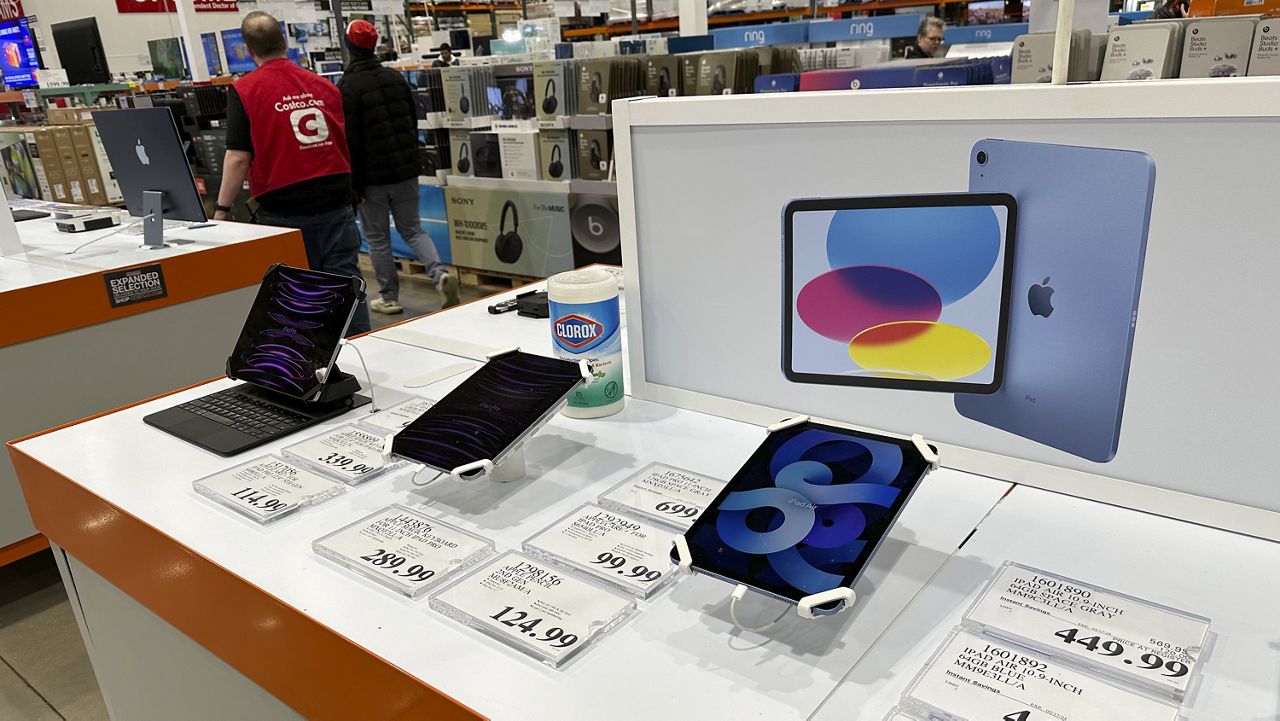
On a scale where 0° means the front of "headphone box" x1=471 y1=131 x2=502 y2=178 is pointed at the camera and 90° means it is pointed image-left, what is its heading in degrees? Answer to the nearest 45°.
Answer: approximately 0°

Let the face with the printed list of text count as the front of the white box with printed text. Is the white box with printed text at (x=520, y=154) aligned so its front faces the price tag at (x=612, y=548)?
yes

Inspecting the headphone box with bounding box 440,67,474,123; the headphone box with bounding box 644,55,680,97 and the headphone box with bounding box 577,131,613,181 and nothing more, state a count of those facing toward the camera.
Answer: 3

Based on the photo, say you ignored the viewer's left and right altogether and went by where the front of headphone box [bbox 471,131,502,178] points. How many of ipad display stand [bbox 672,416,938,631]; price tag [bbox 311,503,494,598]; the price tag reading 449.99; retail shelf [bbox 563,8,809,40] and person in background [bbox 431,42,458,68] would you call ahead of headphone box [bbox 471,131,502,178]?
3

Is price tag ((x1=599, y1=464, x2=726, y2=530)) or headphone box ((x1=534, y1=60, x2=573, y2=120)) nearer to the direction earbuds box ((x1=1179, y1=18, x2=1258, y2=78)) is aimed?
the price tag

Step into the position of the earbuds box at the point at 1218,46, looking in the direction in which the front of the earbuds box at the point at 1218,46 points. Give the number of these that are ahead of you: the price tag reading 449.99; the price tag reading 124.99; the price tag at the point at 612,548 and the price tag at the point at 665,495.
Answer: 4

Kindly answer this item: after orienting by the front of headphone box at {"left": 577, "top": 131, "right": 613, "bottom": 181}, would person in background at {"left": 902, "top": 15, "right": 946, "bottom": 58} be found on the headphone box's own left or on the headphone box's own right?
on the headphone box's own left

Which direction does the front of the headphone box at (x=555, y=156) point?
toward the camera

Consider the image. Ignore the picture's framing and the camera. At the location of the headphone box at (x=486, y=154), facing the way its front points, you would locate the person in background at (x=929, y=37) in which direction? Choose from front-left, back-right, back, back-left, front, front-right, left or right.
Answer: left

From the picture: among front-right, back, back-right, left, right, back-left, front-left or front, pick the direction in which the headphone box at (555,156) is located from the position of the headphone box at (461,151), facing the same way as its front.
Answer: front-left

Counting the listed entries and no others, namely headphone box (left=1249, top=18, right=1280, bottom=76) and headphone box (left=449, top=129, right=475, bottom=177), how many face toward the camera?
2

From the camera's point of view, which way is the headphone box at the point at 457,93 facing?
toward the camera

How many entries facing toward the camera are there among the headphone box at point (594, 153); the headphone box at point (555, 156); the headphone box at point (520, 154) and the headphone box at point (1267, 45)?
4

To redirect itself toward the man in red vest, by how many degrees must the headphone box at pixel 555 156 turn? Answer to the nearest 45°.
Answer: approximately 45° to its right

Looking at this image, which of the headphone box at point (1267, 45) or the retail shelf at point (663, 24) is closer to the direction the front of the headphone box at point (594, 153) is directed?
the headphone box

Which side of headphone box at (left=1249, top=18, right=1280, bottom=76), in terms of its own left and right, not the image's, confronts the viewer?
front

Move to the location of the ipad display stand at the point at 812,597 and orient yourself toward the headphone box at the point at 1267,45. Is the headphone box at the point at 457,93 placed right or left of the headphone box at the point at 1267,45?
left

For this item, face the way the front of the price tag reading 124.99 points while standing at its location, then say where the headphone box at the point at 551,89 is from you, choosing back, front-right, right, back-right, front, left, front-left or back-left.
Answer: back-right

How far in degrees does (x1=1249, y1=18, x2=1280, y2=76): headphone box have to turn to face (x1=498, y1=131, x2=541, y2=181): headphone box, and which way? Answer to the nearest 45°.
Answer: approximately 90° to its right

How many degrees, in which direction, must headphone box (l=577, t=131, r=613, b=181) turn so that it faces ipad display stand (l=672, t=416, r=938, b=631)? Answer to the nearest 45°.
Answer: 0° — it already faces it
